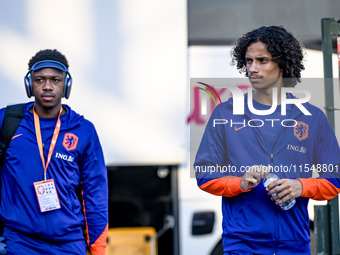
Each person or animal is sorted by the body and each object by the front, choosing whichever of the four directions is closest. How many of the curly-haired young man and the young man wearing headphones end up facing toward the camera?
2

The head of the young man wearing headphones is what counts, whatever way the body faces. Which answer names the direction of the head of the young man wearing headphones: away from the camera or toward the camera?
toward the camera

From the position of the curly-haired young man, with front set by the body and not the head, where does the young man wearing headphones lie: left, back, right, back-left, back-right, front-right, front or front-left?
right

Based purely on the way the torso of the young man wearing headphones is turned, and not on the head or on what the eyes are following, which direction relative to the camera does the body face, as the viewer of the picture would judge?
toward the camera

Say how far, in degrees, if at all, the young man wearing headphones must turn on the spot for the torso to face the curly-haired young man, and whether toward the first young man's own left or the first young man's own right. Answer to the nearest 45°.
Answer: approximately 90° to the first young man's own left

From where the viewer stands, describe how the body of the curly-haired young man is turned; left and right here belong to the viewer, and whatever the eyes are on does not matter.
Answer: facing the viewer

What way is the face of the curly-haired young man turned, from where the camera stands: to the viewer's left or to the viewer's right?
to the viewer's left

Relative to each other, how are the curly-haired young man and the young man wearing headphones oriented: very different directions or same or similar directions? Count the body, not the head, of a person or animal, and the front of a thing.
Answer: same or similar directions
